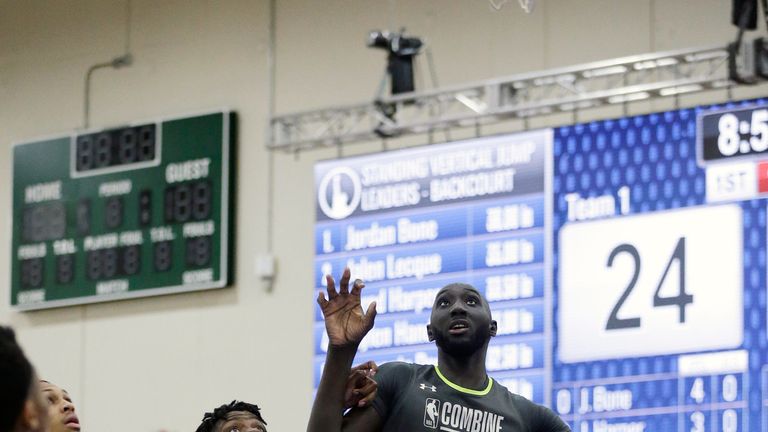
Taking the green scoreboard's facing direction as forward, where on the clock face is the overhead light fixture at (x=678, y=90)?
The overhead light fixture is roughly at 9 o'clock from the green scoreboard.

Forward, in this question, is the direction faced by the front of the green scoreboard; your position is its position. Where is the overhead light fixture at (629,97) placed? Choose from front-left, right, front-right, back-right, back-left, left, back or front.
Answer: left

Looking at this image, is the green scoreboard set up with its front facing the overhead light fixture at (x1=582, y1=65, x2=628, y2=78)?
no

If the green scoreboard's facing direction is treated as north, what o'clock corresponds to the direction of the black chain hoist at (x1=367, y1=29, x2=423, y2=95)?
The black chain hoist is roughly at 9 o'clock from the green scoreboard.

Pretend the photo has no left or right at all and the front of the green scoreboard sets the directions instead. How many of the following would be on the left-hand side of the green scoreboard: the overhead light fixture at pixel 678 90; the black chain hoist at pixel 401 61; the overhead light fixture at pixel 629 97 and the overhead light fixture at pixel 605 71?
4

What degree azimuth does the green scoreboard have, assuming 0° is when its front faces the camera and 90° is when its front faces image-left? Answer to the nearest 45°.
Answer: approximately 45°

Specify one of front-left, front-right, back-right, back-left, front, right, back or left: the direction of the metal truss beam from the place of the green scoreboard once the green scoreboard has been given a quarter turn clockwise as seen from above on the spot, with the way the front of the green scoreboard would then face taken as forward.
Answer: back

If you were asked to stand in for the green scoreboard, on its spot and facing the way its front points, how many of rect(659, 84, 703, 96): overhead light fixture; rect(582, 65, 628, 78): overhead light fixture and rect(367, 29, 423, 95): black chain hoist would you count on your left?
3

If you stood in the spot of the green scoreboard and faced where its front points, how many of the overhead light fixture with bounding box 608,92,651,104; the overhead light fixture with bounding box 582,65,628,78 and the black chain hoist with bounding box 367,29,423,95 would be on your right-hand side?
0
